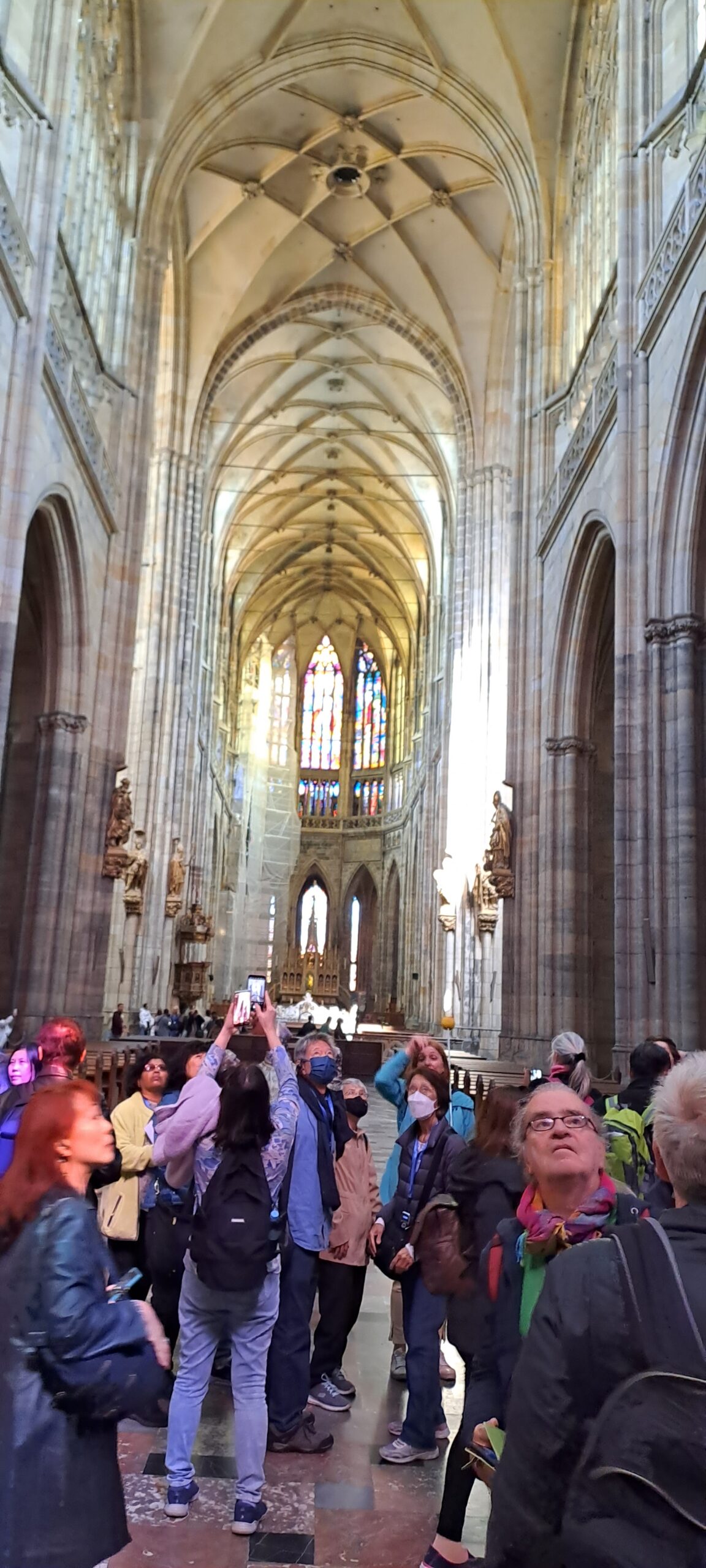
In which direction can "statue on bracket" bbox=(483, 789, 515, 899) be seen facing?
to the viewer's left

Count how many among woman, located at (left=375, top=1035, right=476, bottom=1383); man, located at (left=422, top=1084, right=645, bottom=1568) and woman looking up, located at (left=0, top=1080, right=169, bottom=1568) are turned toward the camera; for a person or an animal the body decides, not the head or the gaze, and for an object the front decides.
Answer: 2

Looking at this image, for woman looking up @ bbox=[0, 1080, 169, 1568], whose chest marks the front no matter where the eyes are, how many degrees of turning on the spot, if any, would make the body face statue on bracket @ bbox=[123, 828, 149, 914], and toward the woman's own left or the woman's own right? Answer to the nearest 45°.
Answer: approximately 90° to the woman's own left

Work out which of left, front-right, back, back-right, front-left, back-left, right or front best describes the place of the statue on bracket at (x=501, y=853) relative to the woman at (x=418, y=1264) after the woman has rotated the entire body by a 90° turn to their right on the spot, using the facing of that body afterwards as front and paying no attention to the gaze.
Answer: front-right

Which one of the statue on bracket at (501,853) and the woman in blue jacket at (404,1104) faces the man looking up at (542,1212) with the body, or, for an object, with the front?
the woman in blue jacket at (404,1104)

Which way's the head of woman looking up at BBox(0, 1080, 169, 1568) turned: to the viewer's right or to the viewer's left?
to the viewer's right

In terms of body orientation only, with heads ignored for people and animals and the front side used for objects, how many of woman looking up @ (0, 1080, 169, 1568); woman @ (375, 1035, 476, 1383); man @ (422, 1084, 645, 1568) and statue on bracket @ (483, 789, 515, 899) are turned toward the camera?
2

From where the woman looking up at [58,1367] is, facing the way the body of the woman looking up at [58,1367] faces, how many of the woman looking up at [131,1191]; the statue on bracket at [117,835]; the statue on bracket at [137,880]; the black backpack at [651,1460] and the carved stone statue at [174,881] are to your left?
4

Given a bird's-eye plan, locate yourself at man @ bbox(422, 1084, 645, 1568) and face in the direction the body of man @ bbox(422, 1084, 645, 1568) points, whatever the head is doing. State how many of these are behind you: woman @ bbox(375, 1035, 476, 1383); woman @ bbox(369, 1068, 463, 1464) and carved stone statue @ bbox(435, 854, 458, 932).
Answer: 3
